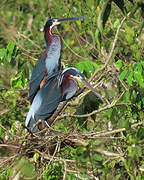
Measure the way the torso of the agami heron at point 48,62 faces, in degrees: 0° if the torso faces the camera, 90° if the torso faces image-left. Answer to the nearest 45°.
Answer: approximately 270°

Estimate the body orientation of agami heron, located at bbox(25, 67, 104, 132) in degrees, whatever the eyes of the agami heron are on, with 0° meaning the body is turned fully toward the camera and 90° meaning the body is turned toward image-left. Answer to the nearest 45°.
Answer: approximately 270°

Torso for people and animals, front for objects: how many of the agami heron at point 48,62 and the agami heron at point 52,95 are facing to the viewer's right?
2

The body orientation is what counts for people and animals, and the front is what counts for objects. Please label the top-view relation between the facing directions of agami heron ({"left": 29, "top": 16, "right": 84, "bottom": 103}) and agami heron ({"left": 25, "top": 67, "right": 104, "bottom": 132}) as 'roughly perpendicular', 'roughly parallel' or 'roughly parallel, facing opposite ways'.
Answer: roughly parallel
